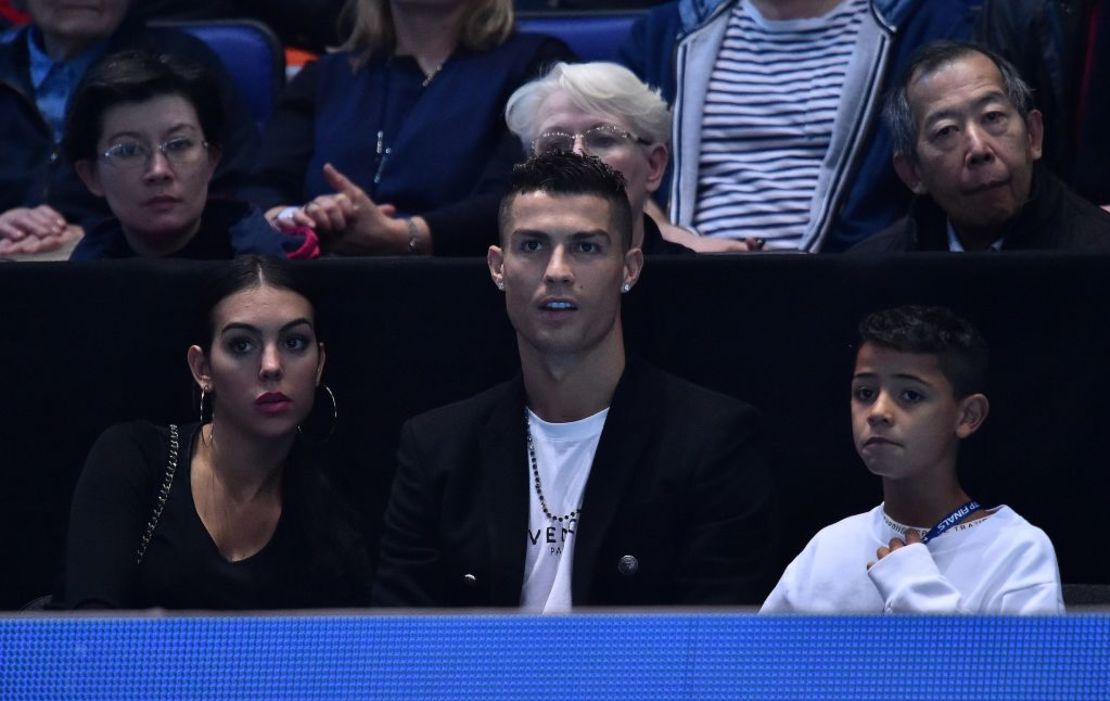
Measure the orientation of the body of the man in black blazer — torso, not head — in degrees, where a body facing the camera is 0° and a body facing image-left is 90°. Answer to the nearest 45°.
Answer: approximately 0°

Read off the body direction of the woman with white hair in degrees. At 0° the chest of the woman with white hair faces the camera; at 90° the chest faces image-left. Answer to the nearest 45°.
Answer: approximately 45°

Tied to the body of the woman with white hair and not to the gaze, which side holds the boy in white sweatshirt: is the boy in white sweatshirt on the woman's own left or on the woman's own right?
on the woman's own left

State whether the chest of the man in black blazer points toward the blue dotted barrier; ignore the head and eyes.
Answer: yes
